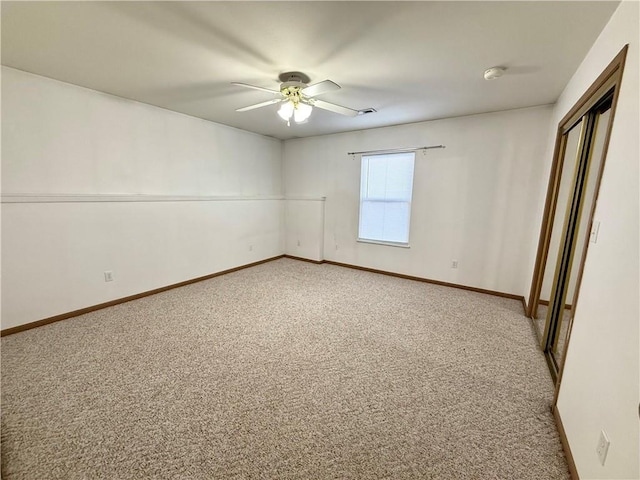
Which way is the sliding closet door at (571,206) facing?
to the viewer's left

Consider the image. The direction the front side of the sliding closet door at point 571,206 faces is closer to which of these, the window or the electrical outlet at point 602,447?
the window

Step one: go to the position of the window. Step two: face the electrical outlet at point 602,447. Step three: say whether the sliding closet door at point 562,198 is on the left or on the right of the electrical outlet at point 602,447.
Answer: left

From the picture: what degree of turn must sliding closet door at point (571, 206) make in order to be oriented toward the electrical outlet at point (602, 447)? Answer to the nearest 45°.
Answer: approximately 90° to its left

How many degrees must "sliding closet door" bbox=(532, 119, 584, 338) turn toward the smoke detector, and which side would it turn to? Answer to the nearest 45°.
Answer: approximately 45° to its left

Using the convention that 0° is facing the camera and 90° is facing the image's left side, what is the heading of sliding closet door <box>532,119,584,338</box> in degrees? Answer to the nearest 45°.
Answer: approximately 90°

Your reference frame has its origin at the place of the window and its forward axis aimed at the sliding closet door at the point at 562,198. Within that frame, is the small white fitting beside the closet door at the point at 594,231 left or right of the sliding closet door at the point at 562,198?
right

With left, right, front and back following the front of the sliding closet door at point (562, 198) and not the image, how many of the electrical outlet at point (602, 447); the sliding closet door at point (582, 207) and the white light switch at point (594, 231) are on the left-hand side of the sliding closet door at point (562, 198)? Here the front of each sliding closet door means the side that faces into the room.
3

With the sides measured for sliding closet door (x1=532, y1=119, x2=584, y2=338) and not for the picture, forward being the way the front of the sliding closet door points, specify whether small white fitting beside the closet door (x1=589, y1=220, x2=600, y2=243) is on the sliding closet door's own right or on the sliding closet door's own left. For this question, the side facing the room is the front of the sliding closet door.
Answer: on the sliding closet door's own left

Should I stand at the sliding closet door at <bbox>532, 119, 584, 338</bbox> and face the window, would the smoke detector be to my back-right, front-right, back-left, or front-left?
front-left
